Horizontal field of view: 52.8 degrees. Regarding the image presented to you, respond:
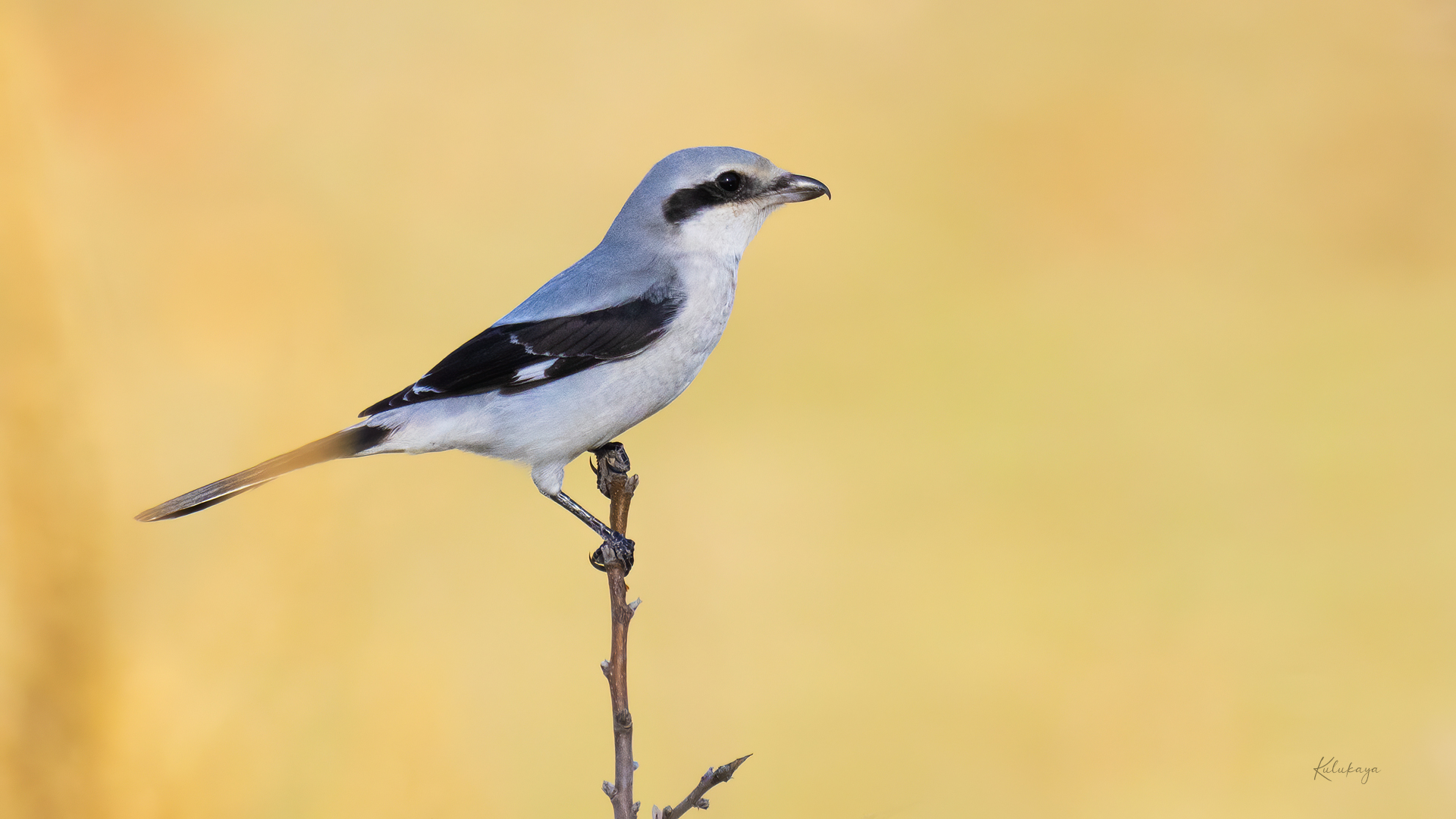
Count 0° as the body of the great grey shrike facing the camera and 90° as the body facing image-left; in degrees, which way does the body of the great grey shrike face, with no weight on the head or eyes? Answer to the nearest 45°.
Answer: approximately 270°
